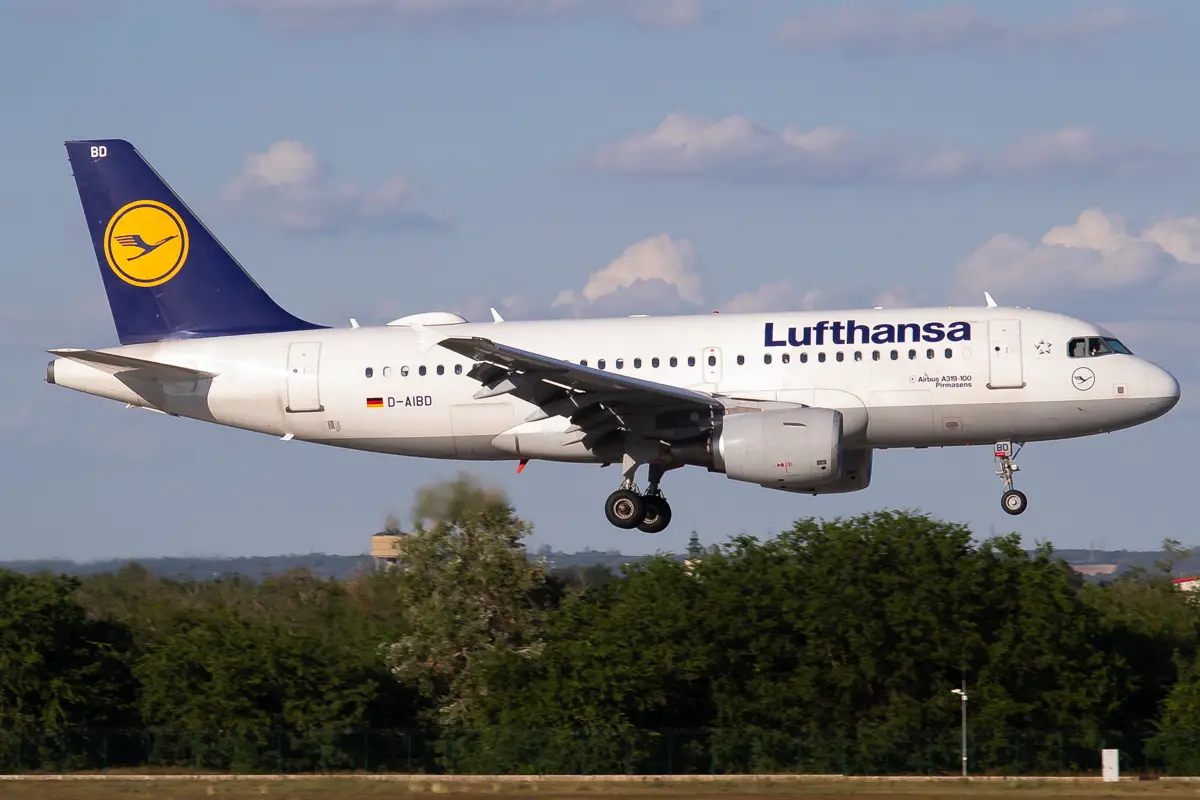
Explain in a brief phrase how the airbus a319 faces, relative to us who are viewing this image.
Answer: facing to the right of the viewer
